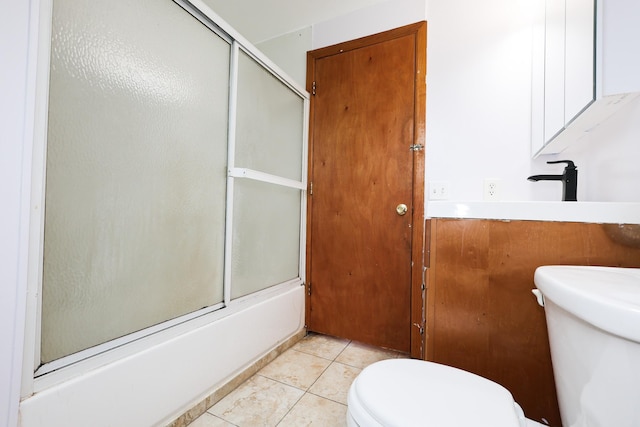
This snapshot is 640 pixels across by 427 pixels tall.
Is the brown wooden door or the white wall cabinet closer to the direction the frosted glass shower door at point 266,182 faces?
the white wall cabinet

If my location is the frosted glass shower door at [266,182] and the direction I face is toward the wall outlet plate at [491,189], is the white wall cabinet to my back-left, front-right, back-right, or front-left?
front-right

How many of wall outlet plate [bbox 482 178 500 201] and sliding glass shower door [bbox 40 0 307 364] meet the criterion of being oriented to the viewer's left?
0

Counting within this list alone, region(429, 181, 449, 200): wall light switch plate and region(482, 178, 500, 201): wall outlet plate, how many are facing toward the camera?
2

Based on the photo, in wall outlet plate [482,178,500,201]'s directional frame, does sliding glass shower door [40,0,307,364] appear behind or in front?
in front

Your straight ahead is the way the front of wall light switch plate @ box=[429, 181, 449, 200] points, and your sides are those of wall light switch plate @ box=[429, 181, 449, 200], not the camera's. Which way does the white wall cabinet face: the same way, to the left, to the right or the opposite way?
to the right

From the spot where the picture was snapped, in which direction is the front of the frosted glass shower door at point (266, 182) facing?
facing the viewer and to the right of the viewer

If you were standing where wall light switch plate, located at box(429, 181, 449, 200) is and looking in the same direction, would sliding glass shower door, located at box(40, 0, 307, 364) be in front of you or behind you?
in front

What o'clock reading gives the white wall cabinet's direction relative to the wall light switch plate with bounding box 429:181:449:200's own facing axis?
The white wall cabinet is roughly at 11 o'clock from the wall light switch plate.

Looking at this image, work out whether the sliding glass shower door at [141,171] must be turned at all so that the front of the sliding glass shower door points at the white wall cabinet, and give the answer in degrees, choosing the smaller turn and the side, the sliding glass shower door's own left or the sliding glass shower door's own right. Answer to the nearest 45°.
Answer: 0° — it already faces it

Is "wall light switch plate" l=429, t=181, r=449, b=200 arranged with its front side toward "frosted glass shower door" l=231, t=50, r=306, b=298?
no

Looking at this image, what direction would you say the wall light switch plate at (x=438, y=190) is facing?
toward the camera

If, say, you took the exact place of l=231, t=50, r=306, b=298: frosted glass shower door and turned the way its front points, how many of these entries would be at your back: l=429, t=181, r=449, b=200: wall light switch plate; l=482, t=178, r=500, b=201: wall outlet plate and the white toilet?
0

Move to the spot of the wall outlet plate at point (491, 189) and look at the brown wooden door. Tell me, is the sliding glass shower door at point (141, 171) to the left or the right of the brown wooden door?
left

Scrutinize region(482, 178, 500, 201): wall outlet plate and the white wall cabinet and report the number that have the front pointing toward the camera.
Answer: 1

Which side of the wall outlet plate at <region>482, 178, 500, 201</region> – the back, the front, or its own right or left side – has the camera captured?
front

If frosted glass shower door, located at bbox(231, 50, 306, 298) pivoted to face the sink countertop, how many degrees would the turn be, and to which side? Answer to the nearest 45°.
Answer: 0° — it already faces it
